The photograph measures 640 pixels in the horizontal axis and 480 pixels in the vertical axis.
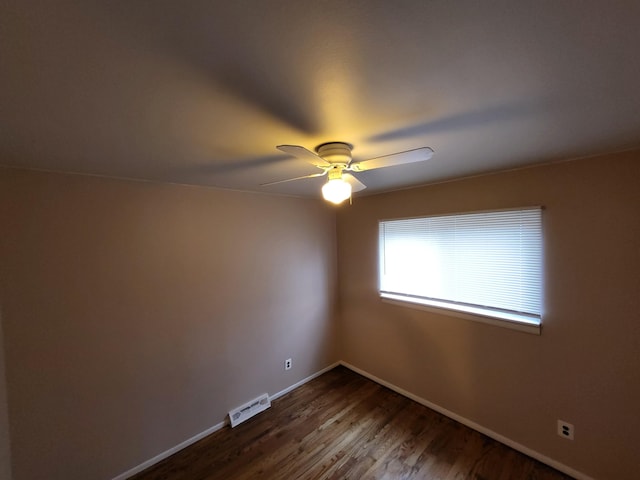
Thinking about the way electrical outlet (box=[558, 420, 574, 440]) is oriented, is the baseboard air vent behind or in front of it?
in front

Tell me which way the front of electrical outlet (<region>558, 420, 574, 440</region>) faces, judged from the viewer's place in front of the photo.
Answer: facing the viewer and to the left of the viewer
